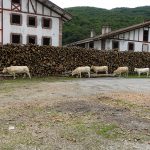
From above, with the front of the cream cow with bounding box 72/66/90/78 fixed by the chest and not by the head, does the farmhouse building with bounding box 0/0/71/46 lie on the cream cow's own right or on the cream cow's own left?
on the cream cow's own right

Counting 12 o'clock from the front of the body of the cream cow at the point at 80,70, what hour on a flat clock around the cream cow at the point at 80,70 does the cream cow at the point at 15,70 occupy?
the cream cow at the point at 15,70 is roughly at 11 o'clock from the cream cow at the point at 80,70.

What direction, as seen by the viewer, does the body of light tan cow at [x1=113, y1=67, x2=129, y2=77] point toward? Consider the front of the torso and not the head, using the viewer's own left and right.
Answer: facing to the left of the viewer

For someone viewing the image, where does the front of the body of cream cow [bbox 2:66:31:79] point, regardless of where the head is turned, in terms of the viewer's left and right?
facing to the left of the viewer

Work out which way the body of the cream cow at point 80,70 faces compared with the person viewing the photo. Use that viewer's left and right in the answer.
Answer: facing to the left of the viewer

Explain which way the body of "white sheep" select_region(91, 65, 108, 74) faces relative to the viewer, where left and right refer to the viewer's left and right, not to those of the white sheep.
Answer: facing to the left of the viewer

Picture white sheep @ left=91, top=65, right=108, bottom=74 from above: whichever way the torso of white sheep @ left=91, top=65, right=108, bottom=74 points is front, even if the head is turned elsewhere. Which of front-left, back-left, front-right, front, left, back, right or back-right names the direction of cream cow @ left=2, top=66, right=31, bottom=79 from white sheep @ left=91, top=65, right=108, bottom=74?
front-left

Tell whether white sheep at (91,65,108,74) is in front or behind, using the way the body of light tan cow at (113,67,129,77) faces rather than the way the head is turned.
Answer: in front
